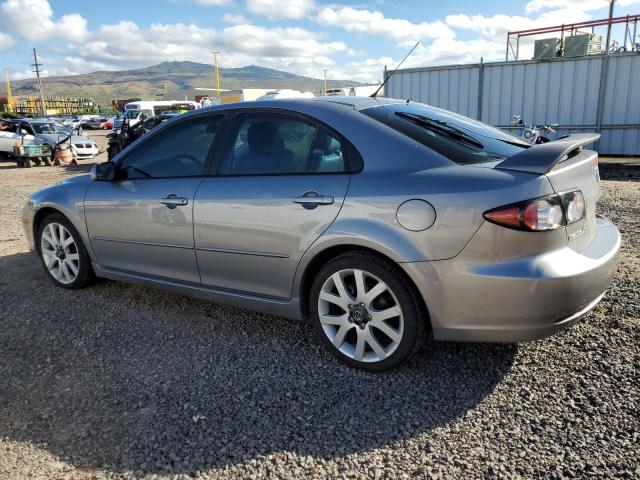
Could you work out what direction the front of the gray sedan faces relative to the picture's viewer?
facing away from the viewer and to the left of the viewer

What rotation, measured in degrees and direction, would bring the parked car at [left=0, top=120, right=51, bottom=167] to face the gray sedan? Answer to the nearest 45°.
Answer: approximately 45° to its right

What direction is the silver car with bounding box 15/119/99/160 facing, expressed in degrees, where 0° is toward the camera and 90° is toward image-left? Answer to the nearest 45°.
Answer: approximately 315°

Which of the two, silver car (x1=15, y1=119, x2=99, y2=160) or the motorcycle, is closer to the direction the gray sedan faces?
the silver car

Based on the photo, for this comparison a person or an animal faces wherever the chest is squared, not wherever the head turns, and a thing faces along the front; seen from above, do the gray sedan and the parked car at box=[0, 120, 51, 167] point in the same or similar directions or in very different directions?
very different directions

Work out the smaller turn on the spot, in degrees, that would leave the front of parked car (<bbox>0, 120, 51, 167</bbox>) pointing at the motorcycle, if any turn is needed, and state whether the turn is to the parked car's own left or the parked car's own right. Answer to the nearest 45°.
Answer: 0° — it already faces it

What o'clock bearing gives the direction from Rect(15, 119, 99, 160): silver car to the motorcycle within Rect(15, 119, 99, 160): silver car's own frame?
The motorcycle is roughly at 12 o'clock from the silver car.
